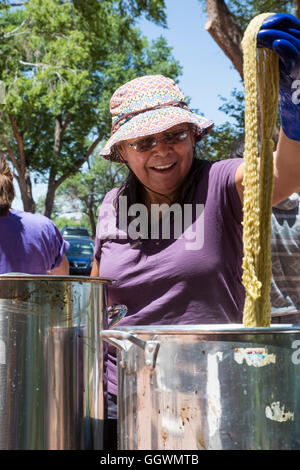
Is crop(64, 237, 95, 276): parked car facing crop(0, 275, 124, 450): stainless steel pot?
yes

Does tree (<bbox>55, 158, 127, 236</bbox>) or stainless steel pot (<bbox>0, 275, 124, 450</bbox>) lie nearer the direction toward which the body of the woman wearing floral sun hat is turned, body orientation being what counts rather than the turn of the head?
the stainless steel pot

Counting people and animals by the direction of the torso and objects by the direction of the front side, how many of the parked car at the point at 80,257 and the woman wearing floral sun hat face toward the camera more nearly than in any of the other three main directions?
2

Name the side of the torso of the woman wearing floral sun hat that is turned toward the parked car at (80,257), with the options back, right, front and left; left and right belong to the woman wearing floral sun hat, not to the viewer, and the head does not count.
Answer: back

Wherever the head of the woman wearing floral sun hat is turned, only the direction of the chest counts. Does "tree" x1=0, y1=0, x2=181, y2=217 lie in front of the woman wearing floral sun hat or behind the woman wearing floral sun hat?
behind

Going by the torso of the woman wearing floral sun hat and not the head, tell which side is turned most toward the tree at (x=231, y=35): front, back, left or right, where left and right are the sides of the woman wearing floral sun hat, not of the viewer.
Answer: back

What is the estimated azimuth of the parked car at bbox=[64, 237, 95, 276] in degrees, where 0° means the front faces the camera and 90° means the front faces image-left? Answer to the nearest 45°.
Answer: approximately 0°

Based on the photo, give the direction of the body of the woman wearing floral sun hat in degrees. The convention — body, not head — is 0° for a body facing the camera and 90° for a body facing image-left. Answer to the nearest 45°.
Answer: approximately 0°

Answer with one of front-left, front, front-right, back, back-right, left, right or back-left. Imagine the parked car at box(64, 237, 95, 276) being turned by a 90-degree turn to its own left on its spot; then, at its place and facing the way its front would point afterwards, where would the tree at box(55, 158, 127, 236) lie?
left
